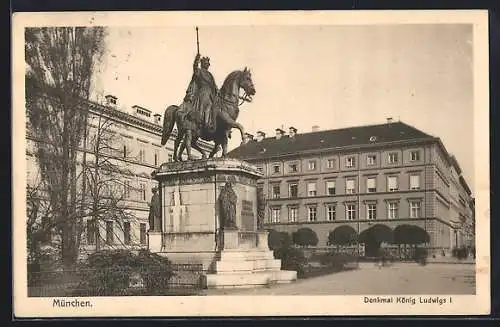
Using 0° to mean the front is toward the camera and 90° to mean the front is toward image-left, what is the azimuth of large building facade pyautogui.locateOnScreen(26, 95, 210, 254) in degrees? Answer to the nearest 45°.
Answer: approximately 315°

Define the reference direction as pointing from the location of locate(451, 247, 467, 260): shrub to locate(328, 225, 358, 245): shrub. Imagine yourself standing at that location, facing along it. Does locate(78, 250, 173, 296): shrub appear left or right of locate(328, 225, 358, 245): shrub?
left

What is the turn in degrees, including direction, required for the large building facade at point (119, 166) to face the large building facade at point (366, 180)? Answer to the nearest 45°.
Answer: approximately 45° to its left

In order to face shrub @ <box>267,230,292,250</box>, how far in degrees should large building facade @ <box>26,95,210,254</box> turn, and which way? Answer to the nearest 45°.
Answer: approximately 45° to its left

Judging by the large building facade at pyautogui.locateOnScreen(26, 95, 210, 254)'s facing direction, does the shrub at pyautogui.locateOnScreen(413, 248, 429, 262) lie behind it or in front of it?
in front
